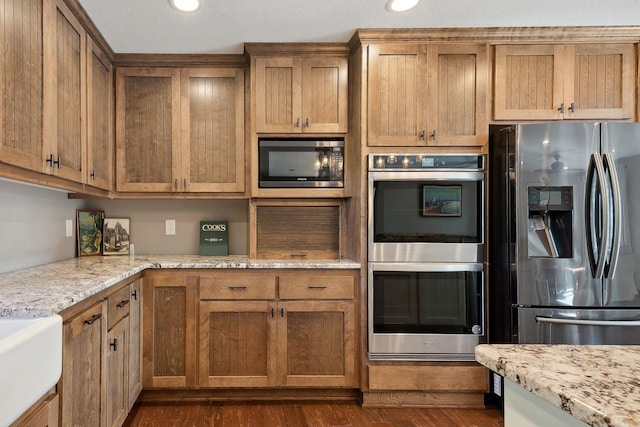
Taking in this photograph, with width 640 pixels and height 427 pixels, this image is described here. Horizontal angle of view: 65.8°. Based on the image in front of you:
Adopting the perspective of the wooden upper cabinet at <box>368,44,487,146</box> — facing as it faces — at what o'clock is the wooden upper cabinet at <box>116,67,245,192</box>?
the wooden upper cabinet at <box>116,67,245,192</box> is roughly at 3 o'clock from the wooden upper cabinet at <box>368,44,487,146</box>.

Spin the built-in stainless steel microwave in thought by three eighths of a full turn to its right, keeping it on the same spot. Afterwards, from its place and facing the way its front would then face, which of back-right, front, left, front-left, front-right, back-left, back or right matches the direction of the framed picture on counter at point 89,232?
front-left

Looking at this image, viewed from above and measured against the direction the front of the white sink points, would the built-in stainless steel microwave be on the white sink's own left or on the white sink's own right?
on the white sink's own left

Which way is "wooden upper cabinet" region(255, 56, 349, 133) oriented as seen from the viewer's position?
toward the camera

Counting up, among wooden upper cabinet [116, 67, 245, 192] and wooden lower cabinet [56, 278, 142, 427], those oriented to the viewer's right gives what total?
1

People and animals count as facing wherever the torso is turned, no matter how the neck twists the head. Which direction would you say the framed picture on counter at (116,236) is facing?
toward the camera

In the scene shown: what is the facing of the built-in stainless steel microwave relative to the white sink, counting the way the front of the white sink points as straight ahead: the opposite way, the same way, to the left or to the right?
to the right

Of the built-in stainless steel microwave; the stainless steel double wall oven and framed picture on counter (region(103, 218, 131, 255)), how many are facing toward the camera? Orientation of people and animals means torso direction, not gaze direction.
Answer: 3

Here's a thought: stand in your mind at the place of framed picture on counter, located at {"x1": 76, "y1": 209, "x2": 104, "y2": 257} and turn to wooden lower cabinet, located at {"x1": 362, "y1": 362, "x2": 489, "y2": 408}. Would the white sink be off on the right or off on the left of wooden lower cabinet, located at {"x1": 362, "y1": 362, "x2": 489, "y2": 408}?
right

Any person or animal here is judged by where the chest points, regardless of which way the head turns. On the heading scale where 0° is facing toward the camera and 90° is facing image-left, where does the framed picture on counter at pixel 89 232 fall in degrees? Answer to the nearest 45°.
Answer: approximately 315°

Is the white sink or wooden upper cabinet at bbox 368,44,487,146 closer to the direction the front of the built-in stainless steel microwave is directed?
the white sink

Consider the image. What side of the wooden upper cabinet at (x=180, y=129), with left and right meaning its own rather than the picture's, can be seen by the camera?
front

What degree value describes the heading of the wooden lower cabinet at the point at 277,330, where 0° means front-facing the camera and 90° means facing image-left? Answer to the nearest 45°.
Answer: approximately 0°

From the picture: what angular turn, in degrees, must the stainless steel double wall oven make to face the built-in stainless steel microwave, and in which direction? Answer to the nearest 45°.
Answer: approximately 90° to its right

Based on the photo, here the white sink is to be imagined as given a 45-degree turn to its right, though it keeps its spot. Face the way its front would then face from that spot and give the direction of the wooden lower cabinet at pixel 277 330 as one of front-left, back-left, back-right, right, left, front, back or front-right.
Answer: back-left

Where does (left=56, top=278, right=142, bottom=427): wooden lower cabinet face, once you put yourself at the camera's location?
facing to the right of the viewer

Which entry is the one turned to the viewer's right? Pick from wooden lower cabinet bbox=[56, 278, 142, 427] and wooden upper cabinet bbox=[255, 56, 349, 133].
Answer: the wooden lower cabinet

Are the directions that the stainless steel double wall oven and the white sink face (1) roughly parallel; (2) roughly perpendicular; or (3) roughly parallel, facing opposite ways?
roughly perpendicular
